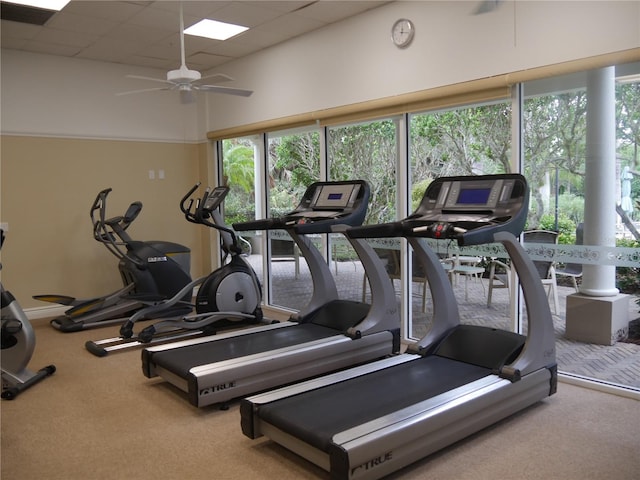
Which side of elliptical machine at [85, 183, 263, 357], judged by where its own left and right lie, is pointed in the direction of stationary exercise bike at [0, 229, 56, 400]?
back

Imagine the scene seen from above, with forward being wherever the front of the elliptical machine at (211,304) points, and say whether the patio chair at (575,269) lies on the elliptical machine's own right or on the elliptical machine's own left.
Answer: on the elliptical machine's own right

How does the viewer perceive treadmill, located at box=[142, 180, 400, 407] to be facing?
facing away from the viewer and to the right of the viewer

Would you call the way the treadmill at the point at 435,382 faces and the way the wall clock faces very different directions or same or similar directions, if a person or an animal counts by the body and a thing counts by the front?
very different directions

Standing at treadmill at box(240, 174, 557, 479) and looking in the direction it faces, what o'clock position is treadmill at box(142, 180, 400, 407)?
treadmill at box(142, 180, 400, 407) is roughly at 9 o'clock from treadmill at box(240, 174, 557, 479).

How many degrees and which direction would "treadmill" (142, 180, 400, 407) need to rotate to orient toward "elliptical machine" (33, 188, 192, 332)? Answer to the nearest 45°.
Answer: approximately 90° to its left

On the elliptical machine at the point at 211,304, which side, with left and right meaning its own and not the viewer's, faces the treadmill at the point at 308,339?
right

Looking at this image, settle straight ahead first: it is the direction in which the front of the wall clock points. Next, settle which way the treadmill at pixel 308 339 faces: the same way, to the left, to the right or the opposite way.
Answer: the opposite way

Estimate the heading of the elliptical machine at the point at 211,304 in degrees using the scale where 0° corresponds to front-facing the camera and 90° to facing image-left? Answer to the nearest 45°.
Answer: approximately 225°

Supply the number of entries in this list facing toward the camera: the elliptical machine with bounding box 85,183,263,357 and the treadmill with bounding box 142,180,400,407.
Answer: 0

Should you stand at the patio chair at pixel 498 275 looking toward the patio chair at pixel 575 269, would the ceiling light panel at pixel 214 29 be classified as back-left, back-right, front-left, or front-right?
back-right

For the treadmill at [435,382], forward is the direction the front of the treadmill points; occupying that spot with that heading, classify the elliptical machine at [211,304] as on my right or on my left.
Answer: on my left
